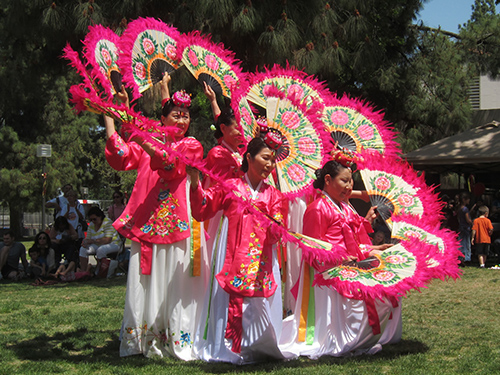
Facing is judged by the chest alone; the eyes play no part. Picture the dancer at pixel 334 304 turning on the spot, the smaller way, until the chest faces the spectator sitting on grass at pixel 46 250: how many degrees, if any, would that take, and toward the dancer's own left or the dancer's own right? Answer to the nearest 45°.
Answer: approximately 180°

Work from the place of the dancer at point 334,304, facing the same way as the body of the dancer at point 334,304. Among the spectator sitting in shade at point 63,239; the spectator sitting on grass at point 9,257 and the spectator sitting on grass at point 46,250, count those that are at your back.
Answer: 3

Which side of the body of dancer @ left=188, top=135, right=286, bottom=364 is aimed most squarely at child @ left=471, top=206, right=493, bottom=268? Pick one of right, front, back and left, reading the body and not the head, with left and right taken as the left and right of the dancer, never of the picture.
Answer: left

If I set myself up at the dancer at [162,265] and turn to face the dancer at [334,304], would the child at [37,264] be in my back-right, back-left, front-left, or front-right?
back-left

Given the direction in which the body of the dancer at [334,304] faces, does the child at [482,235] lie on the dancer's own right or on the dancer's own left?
on the dancer's own left

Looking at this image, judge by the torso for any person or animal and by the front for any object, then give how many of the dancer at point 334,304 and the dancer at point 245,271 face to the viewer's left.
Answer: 0

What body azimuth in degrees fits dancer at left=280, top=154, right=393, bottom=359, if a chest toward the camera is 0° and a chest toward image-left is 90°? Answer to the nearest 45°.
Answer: approximately 315°

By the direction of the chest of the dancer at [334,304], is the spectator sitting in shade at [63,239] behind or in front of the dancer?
behind

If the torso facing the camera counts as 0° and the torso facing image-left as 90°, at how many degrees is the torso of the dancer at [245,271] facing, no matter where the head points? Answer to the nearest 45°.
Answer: approximately 315°

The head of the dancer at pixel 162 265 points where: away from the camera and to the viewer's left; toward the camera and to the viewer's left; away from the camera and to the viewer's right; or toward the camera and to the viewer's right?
toward the camera and to the viewer's right

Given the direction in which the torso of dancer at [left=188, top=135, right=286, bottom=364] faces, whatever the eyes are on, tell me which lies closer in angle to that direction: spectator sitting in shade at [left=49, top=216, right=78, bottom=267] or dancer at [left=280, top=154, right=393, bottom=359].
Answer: the dancer

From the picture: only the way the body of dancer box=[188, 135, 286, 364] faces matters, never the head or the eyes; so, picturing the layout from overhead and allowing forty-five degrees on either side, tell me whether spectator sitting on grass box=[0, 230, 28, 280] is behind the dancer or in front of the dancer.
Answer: behind
